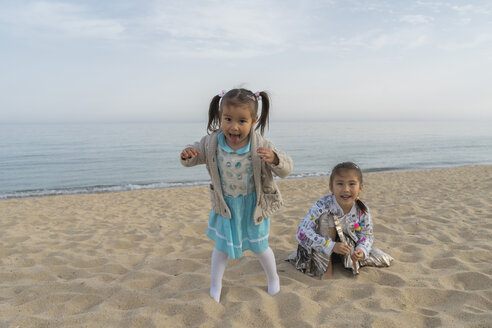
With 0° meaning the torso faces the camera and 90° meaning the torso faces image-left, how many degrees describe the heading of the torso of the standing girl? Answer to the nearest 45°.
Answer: approximately 0°

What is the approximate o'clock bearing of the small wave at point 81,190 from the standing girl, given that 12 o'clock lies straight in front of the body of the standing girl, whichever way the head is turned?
The small wave is roughly at 5 o'clock from the standing girl.

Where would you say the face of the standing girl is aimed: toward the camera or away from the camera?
toward the camera
